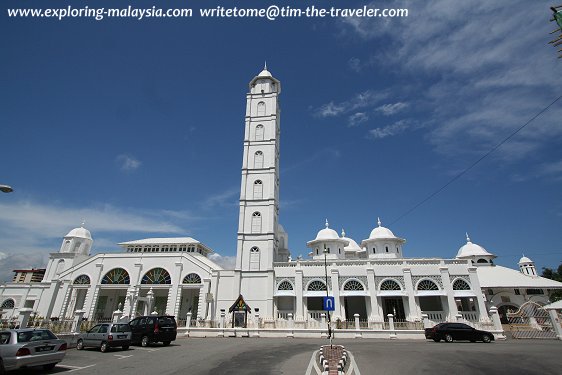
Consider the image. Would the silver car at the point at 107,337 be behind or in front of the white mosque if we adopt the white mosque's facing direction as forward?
in front

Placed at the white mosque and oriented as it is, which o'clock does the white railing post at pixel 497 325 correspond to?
The white railing post is roughly at 10 o'clock from the white mosque.

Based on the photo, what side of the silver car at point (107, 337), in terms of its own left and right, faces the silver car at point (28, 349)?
left

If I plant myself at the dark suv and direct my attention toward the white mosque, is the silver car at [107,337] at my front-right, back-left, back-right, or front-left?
back-left

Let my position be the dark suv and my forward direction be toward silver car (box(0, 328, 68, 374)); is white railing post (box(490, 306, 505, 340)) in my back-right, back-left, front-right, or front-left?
back-left

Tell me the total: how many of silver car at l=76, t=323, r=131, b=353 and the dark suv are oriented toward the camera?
0

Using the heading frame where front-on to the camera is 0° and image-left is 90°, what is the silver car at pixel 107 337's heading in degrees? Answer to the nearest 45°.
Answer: approximately 135°

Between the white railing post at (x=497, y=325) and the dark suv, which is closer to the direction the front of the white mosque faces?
the dark suv
